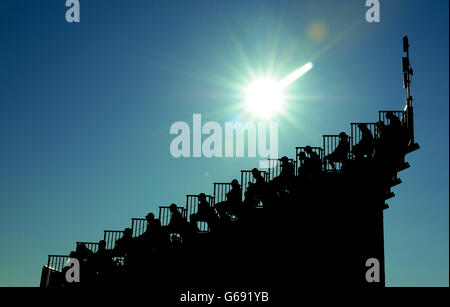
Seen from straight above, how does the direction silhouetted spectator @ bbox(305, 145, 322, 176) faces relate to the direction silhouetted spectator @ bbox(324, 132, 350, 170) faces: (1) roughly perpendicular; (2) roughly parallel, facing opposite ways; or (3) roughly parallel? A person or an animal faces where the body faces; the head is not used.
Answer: roughly parallel

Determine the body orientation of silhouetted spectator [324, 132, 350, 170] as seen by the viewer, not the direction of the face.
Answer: to the viewer's left

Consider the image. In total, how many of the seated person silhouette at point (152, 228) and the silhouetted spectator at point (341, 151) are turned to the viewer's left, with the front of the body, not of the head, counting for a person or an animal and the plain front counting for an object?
2

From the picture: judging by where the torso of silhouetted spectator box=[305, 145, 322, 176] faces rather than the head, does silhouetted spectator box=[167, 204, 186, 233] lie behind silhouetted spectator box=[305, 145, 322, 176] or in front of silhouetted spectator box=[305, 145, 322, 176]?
in front

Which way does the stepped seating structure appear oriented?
to the viewer's left

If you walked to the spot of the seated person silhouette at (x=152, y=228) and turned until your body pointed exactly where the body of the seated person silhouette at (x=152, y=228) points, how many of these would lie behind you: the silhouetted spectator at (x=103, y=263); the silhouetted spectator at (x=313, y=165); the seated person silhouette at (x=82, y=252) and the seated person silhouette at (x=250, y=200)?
2

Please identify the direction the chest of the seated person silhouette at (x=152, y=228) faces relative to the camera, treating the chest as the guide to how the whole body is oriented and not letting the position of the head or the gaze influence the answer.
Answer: to the viewer's left

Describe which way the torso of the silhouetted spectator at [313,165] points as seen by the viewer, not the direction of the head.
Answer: to the viewer's left

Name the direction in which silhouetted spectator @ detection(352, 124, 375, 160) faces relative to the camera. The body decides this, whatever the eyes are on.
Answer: to the viewer's left

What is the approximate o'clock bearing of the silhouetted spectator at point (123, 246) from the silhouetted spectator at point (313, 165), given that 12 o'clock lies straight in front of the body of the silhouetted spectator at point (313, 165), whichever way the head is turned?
the silhouetted spectator at point (123, 246) is roughly at 12 o'clock from the silhouetted spectator at point (313, 165).

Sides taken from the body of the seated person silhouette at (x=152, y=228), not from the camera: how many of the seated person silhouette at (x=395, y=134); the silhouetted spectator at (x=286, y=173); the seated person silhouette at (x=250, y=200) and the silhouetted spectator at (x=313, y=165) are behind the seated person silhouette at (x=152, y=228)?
4

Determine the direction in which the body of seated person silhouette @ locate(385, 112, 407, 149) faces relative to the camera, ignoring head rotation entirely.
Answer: to the viewer's left

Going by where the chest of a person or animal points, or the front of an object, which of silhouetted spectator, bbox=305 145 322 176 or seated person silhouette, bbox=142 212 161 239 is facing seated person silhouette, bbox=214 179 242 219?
the silhouetted spectator

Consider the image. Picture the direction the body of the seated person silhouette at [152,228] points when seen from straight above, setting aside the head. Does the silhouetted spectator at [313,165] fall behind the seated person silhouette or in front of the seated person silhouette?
behind

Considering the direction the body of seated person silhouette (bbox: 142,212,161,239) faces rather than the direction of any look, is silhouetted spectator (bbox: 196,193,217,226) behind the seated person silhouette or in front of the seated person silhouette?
behind

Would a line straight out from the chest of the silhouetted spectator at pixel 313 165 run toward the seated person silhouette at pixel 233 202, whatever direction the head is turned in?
yes
